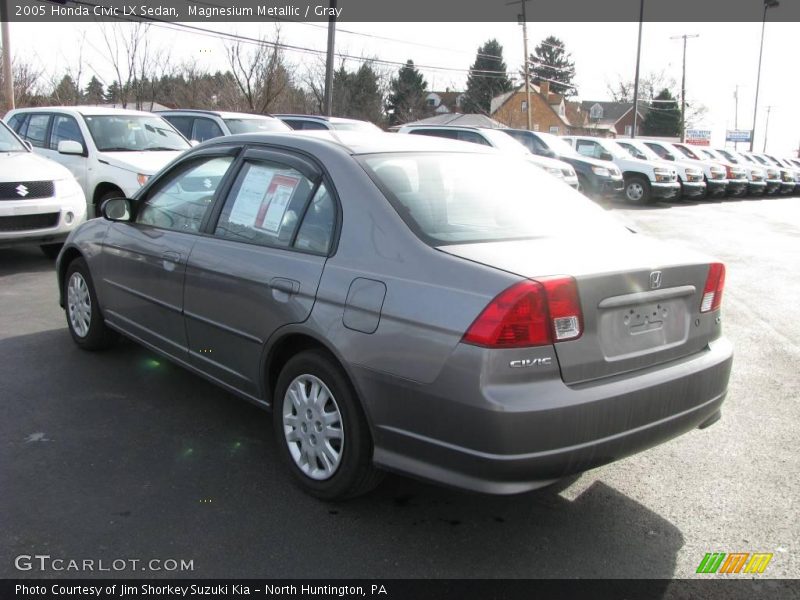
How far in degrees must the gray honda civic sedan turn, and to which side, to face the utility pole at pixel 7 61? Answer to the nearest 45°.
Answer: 0° — it already faces it

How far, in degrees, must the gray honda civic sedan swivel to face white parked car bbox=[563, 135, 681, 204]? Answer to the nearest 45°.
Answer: approximately 45° to its right

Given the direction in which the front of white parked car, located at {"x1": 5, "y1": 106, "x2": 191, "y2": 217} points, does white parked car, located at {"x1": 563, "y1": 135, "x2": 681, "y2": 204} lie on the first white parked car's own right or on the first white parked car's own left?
on the first white parked car's own left

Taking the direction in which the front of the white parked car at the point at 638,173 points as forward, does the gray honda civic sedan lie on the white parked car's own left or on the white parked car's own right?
on the white parked car's own right

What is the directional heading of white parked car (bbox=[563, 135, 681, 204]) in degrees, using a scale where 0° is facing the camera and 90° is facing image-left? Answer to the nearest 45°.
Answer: approximately 315°

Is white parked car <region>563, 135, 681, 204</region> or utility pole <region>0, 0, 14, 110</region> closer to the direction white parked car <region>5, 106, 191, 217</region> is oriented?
the white parked car

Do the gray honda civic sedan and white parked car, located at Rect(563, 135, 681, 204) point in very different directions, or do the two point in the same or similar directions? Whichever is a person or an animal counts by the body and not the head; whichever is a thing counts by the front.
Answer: very different directions

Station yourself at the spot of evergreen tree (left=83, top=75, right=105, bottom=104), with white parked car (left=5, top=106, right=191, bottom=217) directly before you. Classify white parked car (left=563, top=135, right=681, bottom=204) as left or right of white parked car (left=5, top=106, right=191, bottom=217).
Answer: left

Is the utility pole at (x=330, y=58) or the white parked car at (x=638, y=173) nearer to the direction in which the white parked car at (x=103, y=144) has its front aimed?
the white parked car

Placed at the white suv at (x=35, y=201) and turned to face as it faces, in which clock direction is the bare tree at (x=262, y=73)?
The bare tree is roughly at 8 o'clock from the white suv.

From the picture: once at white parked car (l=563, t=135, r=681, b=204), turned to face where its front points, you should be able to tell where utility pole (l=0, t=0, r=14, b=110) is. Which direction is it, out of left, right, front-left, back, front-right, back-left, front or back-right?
back-right
